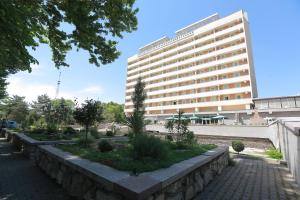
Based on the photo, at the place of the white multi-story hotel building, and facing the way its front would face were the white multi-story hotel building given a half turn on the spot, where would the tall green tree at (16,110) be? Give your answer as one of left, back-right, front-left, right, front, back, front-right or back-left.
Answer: back-left

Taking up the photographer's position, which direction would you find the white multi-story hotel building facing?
facing the viewer and to the left of the viewer

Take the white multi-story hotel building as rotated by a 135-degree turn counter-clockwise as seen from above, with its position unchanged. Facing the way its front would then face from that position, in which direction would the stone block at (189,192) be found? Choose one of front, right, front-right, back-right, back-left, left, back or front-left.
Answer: right

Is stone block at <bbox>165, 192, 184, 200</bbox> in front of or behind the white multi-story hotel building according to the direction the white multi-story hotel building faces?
in front

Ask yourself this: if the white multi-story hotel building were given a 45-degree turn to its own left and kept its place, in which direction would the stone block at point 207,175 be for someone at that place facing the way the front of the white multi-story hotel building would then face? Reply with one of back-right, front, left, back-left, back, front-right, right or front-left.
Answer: front

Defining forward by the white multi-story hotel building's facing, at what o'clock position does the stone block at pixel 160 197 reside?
The stone block is roughly at 11 o'clock from the white multi-story hotel building.

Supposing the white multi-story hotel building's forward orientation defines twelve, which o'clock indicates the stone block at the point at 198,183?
The stone block is roughly at 11 o'clock from the white multi-story hotel building.

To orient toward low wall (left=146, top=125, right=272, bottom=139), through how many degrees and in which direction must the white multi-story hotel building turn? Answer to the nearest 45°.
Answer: approximately 45° to its left

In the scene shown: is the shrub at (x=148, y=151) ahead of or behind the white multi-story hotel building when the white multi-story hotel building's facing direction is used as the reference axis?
ahead

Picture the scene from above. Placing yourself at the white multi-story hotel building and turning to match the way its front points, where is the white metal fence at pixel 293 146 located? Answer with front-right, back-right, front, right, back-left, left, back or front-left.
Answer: front-left
